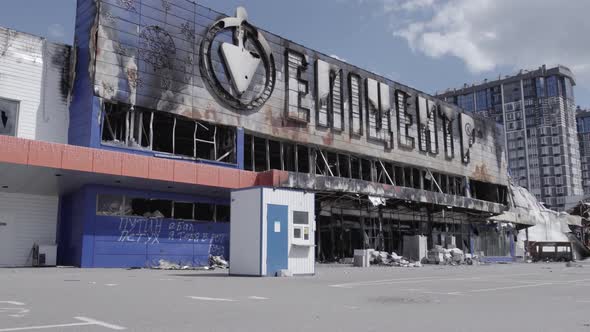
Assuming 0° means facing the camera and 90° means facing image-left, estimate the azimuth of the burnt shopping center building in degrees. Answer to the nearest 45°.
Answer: approximately 315°

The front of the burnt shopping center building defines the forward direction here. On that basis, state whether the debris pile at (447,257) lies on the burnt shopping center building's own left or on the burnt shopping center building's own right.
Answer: on the burnt shopping center building's own left

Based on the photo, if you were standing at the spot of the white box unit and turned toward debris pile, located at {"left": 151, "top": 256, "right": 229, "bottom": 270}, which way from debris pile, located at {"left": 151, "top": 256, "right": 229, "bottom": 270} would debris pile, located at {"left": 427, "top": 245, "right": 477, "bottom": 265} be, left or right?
right
